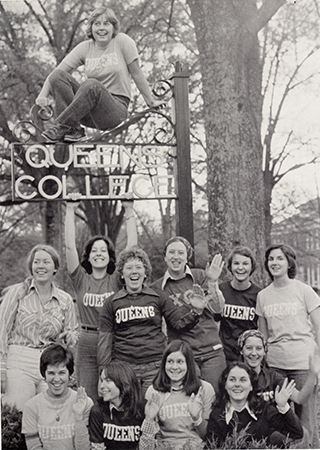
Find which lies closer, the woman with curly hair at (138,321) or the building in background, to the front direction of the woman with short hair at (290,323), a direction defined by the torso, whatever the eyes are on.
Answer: the woman with curly hair

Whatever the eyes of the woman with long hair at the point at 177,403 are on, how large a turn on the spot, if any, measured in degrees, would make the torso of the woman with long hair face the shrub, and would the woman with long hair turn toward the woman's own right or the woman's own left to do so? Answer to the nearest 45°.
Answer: approximately 90° to the woman's own right

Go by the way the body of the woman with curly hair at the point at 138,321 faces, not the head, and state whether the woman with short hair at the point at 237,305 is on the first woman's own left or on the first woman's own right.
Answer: on the first woman's own left

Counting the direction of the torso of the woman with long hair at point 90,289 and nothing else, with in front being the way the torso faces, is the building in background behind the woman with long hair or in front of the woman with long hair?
behind
